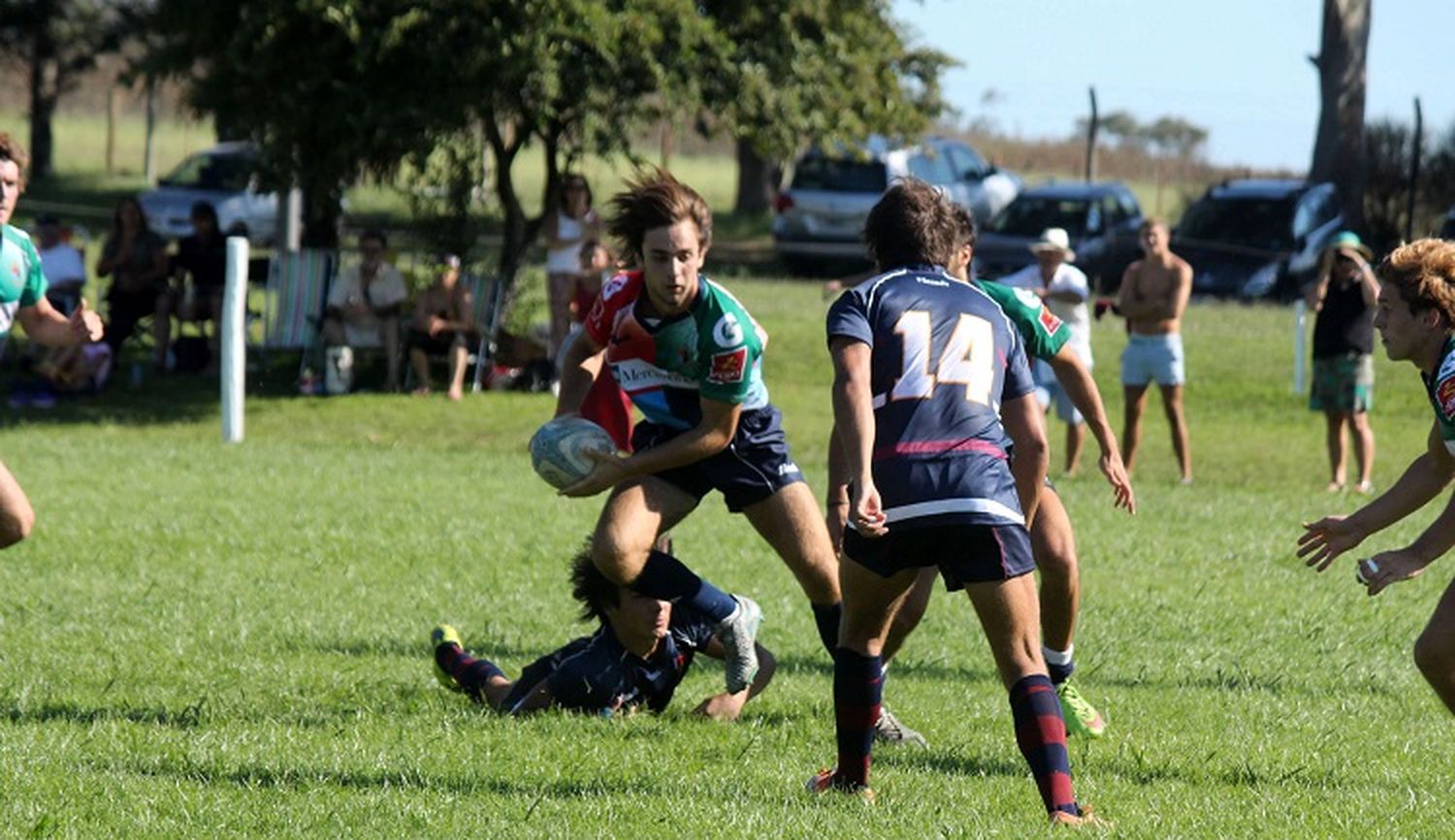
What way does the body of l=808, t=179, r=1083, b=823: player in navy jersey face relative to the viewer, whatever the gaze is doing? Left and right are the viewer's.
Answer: facing away from the viewer

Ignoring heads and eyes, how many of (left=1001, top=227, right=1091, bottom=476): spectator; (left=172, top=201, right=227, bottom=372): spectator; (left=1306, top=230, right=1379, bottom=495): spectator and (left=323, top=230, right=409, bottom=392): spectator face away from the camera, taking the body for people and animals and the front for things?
0

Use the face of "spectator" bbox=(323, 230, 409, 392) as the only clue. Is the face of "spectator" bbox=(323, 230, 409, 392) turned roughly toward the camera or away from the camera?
toward the camera

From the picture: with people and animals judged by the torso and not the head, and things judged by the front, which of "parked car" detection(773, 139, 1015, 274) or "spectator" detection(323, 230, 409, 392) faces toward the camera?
the spectator

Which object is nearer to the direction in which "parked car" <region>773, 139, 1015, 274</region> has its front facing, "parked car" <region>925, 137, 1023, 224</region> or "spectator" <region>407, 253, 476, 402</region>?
the parked car

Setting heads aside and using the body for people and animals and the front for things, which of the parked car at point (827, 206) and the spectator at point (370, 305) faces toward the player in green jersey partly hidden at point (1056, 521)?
the spectator

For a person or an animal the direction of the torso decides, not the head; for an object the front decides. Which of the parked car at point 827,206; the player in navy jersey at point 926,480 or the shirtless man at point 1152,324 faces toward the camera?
the shirtless man

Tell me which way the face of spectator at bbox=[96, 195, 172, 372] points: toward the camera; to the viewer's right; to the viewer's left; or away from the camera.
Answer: toward the camera

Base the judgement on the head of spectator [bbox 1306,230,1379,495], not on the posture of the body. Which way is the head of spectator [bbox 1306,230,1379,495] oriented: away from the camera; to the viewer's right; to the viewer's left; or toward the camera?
toward the camera

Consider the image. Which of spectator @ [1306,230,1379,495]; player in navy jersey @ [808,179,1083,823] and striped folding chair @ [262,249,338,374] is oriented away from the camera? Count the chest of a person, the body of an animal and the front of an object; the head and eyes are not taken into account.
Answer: the player in navy jersey

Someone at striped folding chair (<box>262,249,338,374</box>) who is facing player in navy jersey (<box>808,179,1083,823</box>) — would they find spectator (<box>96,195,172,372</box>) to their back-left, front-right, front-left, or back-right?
back-right

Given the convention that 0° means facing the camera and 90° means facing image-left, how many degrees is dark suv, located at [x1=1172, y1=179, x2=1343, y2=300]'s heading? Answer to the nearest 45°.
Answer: approximately 45°

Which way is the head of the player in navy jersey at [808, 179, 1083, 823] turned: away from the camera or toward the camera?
away from the camera

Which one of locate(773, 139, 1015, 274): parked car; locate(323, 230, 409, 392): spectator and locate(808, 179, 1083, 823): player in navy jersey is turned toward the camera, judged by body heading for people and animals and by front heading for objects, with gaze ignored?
the spectator

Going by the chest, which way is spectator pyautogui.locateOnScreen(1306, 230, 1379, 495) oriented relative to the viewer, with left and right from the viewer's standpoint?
facing the viewer

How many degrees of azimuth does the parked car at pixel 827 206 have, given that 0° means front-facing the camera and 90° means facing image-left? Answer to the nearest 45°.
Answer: approximately 225°

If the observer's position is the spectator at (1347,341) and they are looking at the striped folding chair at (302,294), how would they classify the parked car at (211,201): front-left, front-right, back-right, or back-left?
front-right
